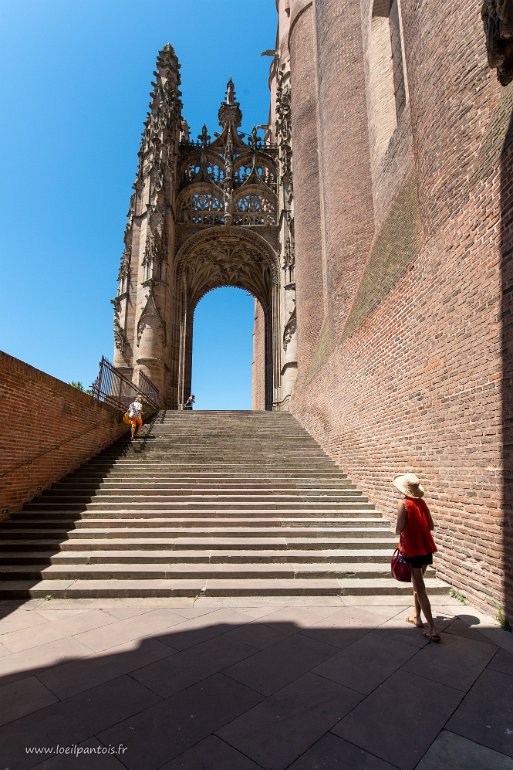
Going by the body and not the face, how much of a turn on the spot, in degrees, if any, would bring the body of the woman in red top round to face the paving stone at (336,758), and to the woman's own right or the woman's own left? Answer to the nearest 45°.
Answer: approximately 135° to the woman's own left

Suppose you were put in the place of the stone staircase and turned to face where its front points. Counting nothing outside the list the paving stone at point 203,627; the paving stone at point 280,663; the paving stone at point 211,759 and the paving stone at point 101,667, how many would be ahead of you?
4

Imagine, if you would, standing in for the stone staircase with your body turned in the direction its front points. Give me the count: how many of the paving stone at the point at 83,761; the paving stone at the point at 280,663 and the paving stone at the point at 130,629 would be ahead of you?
3

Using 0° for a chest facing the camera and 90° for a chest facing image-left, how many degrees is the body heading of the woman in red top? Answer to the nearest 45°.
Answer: approximately 135°

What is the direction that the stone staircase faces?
toward the camera

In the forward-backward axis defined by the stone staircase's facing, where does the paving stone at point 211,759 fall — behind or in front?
in front

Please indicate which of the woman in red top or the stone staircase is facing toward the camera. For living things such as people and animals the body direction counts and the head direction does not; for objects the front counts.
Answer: the stone staircase

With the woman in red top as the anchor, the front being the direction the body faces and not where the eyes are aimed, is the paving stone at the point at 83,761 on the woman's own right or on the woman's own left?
on the woman's own left

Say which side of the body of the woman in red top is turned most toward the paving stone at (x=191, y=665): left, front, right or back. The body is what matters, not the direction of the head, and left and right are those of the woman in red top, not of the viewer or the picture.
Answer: left

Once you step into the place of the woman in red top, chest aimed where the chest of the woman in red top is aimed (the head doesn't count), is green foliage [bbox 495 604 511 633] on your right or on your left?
on your right

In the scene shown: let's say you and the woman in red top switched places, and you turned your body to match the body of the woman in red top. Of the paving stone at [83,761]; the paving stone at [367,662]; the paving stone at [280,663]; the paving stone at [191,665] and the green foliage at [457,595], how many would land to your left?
4

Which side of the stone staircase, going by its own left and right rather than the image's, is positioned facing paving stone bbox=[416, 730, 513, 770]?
front

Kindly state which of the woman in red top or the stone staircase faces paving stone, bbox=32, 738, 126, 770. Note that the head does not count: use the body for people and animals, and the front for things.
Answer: the stone staircase

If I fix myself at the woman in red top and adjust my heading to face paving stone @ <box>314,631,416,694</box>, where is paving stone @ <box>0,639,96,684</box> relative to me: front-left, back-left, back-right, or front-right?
front-right

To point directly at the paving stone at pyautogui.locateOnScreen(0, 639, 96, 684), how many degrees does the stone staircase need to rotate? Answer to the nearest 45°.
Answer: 0° — it already faces it

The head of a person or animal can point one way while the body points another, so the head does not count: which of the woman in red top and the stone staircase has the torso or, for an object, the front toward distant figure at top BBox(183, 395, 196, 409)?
the woman in red top

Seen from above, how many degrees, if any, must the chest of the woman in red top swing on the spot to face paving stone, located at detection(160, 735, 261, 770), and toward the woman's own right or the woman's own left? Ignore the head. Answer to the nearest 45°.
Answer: approximately 90° to the woman's own left

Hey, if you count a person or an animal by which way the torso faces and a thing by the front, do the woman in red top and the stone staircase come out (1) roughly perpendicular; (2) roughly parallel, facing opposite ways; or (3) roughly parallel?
roughly parallel, facing opposite ways

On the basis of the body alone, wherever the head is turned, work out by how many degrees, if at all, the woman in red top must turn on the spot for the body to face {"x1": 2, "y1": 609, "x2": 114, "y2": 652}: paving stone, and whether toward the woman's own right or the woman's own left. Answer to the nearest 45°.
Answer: approximately 45° to the woman's own left

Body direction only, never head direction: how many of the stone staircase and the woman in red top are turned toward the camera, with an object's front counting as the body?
1
